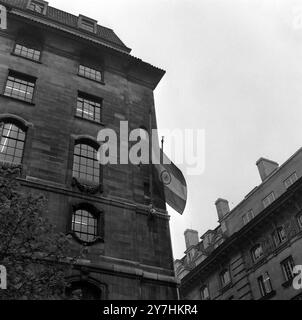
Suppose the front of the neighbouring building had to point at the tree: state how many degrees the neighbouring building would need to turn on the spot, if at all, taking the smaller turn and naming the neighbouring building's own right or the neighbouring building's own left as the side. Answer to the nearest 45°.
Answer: approximately 45° to the neighbouring building's own left

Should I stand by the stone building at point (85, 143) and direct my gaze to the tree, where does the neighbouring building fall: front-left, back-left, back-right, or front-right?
back-left

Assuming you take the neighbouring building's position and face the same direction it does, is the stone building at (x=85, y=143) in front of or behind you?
in front
